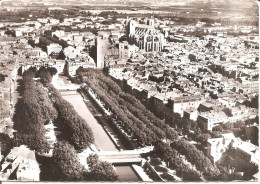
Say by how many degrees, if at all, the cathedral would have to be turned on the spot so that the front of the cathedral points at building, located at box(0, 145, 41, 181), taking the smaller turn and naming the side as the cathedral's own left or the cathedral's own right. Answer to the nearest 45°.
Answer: approximately 90° to the cathedral's own left

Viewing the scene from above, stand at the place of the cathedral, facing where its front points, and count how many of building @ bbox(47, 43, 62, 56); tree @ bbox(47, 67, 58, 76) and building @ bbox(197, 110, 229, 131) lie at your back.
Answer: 1

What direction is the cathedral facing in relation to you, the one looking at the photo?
facing away from the viewer and to the left of the viewer

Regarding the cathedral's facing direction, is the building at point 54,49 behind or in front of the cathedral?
in front

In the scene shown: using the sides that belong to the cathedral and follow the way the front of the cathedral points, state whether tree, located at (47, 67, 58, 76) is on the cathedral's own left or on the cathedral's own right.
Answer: on the cathedral's own left

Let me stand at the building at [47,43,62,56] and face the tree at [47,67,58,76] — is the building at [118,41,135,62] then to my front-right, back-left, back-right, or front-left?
front-left

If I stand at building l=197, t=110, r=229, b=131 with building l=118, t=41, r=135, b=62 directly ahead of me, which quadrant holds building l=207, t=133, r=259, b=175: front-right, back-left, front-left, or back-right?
back-left

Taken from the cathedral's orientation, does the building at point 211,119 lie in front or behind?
behind
